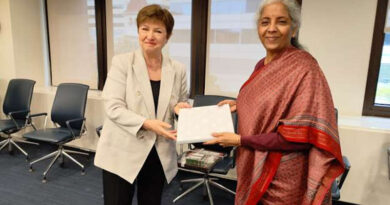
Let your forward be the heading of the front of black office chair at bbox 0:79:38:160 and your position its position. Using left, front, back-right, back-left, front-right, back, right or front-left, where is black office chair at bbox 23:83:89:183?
left

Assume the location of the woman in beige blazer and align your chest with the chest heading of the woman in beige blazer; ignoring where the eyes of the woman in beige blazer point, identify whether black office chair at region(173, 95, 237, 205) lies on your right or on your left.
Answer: on your left

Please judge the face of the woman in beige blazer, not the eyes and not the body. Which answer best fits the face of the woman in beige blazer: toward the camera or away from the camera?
toward the camera

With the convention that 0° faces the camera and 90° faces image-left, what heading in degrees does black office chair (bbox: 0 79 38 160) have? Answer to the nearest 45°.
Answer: approximately 45°

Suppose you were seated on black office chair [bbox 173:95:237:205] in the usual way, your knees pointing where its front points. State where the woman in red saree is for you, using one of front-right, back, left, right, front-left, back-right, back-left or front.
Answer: front-left

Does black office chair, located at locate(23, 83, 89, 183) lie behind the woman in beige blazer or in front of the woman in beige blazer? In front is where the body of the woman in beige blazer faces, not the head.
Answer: behind

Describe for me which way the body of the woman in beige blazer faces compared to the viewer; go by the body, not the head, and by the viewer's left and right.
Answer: facing the viewer and to the right of the viewer

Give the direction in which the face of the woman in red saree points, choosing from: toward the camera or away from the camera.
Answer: toward the camera

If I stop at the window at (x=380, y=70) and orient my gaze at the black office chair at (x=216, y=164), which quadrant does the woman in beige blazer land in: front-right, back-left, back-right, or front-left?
front-left

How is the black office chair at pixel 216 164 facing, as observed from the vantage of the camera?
facing the viewer and to the left of the viewer

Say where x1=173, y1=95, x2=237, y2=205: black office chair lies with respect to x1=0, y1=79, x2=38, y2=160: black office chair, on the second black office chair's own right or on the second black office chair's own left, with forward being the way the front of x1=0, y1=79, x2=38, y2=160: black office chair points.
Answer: on the second black office chair's own left
